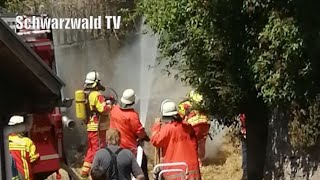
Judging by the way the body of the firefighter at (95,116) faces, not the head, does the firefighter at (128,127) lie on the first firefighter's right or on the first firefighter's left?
on the first firefighter's right

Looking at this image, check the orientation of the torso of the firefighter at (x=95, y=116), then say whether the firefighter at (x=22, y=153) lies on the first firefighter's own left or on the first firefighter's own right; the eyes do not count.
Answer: on the first firefighter's own right

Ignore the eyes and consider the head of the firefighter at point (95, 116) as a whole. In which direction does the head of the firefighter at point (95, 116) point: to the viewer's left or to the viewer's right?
to the viewer's right

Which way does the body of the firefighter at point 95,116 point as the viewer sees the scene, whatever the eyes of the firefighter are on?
to the viewer's right

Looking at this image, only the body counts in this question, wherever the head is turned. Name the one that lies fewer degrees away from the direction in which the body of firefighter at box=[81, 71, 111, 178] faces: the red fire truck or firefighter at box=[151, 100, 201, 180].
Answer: the firefighter

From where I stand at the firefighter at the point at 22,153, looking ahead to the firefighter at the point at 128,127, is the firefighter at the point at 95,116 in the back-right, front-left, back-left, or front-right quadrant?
front-left
